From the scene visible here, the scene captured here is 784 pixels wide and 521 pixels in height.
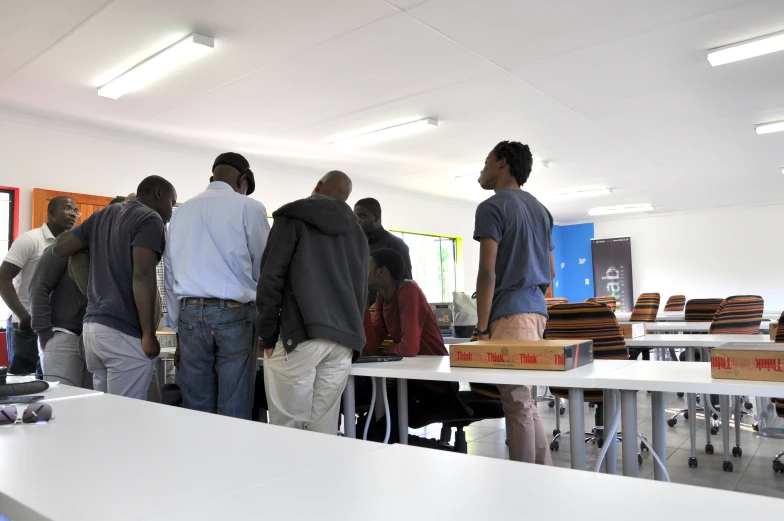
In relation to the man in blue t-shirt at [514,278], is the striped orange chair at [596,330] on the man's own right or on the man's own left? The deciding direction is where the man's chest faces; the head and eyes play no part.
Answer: on the man's own right

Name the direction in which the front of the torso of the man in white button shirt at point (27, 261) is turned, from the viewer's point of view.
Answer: to the viewer's right

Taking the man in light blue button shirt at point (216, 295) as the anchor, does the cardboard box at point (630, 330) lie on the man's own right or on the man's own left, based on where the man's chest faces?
on the man's own right

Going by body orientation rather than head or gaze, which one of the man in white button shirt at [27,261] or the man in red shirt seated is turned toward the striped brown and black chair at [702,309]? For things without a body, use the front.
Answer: the man in white button shirt

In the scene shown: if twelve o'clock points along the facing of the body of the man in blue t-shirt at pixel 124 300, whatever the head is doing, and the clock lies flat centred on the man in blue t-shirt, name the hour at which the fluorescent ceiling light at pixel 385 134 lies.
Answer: The fluorescent ceiling light is roughly at 12 o'clock from the man in blue t-shirt.

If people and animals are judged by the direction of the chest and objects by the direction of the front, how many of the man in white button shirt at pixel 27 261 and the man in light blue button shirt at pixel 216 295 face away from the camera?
1

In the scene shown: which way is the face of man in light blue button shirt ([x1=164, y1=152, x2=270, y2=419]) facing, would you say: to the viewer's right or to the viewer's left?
to the viewer's right

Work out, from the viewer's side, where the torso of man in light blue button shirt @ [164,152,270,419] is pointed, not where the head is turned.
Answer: away from the camera

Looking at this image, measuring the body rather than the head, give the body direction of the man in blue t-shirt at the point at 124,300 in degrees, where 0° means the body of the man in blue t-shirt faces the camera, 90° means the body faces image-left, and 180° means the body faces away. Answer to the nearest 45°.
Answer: approximately 225°

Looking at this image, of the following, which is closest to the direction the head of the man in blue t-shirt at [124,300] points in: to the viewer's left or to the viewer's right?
to the viewer's right

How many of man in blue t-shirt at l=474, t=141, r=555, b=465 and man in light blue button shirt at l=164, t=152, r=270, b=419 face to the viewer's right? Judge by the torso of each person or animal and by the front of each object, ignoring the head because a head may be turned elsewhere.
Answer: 0

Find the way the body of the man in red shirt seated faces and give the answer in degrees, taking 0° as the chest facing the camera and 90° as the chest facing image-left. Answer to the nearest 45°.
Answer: approximately 90°

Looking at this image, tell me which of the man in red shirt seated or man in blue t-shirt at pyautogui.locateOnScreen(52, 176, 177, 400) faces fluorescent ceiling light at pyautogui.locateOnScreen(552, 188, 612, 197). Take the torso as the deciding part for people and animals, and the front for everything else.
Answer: the man in blue t-shirt
